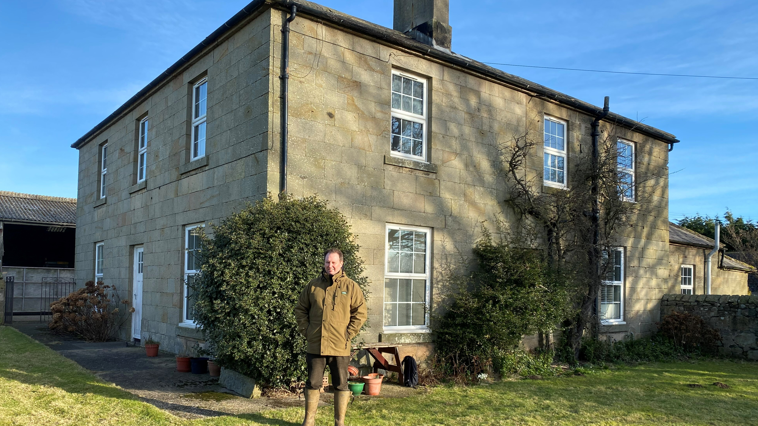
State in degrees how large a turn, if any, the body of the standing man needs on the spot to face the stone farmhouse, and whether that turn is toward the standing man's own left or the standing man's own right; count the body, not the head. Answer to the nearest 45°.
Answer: approximately 180°

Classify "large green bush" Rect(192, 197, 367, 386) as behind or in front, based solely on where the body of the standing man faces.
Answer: behind

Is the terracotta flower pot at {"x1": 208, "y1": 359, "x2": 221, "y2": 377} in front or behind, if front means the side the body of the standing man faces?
behind

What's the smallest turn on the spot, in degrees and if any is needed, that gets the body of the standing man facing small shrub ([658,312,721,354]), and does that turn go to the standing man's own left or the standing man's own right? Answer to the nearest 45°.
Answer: approximately 135° to the standing man's own left
